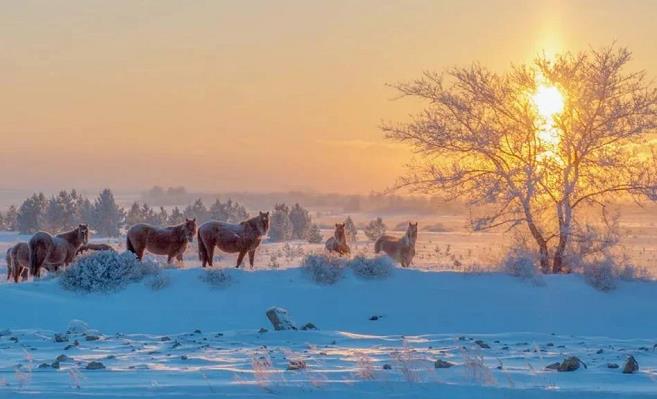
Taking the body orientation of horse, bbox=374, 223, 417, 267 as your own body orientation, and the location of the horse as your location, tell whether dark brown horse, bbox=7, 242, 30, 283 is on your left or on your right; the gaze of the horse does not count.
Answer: on your right

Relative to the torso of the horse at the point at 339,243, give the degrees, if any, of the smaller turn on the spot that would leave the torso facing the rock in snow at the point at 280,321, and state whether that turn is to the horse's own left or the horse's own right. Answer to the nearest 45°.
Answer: approximately 45° to the horse's own right

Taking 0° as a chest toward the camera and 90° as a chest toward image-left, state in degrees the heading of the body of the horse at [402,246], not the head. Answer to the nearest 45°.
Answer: approximately 315°

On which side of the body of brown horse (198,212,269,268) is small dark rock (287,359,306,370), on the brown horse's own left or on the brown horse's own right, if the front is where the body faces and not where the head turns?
on the brown horse's own right

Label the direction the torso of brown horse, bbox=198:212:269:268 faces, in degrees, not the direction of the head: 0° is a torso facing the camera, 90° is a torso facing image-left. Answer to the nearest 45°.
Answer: approximately 270°

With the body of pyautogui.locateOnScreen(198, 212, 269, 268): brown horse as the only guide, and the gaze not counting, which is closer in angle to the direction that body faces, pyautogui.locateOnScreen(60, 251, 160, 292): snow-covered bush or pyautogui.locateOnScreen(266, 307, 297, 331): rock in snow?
the rock in snow

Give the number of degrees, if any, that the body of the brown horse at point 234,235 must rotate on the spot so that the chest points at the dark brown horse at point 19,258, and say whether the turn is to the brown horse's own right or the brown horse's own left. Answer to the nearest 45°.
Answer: approximately 180°
